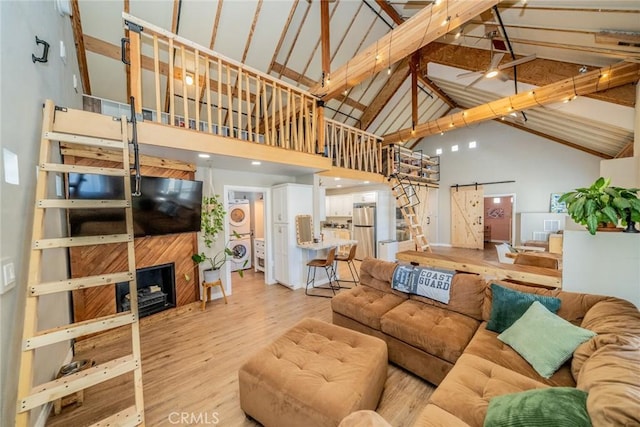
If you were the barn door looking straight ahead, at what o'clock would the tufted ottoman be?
The tufted ottoman is roughly at 12 o'clock from the barn door.

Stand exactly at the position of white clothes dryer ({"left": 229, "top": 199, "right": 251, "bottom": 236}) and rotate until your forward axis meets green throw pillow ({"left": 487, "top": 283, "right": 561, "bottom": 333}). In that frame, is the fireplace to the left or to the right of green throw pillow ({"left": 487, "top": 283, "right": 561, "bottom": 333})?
right

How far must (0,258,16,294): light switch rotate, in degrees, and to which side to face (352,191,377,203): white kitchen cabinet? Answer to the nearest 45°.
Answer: approximately 45° to its left

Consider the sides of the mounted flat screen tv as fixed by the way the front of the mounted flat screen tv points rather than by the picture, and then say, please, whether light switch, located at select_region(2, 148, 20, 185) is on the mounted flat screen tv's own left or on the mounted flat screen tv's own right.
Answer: on the mounted flat screen tv's own right

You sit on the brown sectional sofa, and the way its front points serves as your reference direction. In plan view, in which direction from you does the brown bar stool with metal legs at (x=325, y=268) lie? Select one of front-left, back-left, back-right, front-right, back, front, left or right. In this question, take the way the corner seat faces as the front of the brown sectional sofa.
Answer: right

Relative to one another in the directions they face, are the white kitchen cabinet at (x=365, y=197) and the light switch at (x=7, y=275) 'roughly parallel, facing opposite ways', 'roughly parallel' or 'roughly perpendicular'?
roughly perpendicular

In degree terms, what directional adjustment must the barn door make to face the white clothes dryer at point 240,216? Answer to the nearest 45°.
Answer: approximately 45° to its right

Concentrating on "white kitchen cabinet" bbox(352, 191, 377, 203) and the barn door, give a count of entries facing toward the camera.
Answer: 2

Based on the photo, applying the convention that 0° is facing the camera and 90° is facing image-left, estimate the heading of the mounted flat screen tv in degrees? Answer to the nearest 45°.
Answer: approximately 315°

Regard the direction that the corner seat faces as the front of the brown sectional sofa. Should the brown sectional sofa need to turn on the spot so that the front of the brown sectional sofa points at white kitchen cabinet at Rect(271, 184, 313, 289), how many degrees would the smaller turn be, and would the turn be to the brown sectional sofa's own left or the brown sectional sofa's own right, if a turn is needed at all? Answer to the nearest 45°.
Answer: approximately 90° to the brown sectional sofa's own right

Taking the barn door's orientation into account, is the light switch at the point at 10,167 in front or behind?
in front
